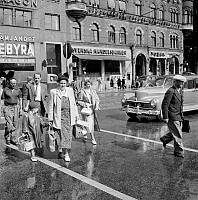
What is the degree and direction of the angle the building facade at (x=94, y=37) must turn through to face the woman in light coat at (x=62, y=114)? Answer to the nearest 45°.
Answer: approximately 45° to its right

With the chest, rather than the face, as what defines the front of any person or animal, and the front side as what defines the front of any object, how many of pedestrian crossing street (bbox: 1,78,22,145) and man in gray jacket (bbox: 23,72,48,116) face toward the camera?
2

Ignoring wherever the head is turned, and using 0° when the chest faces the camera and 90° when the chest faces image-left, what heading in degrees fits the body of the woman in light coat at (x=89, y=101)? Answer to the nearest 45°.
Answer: approximately 0°
